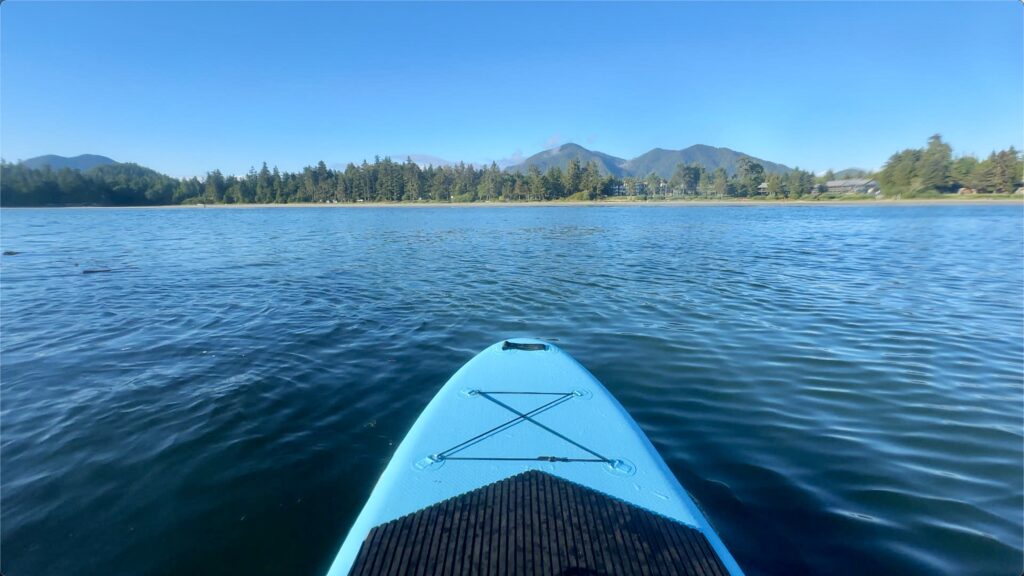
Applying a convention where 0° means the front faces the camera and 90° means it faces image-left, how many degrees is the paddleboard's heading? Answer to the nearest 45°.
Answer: approximately 180°
